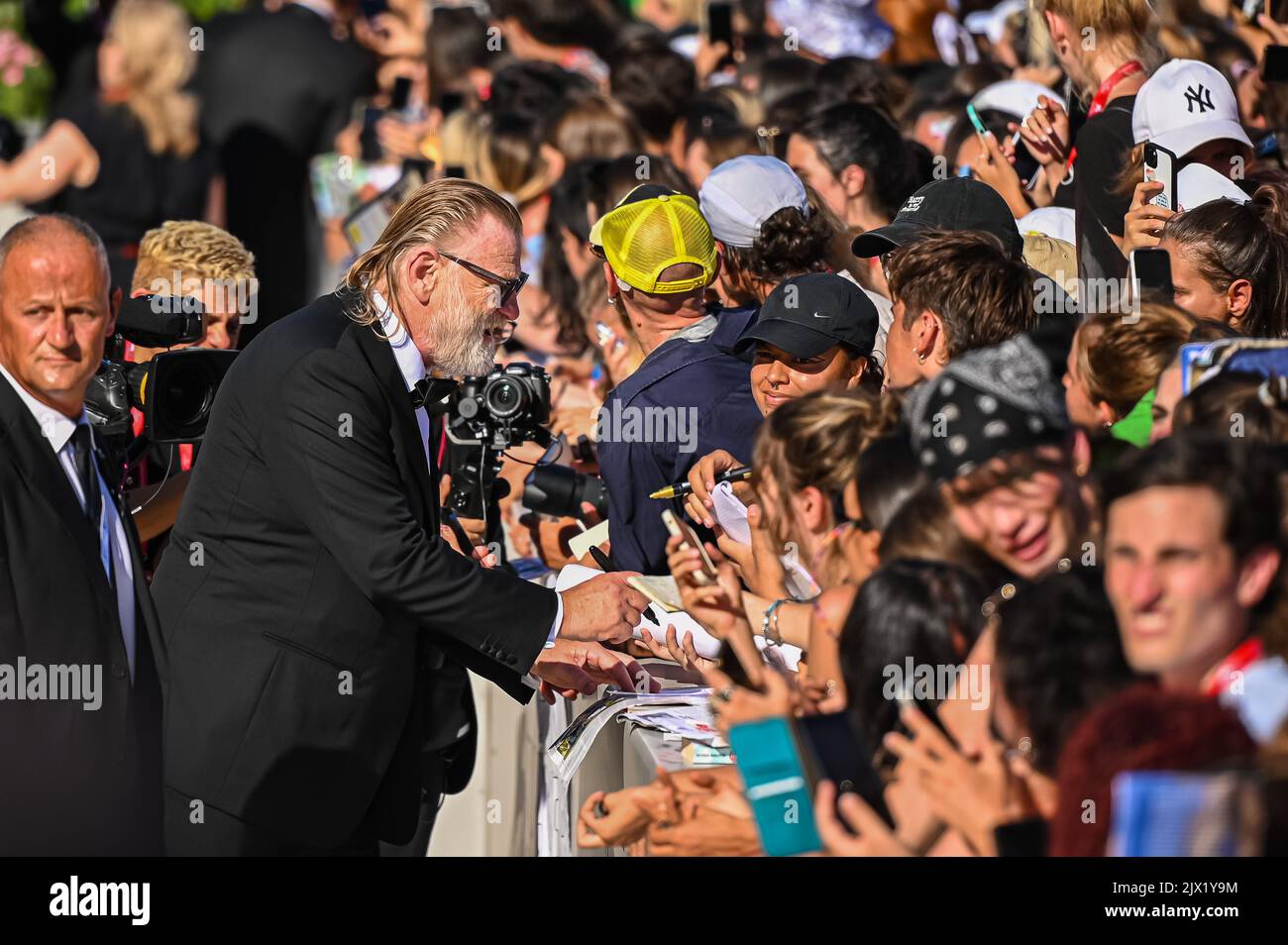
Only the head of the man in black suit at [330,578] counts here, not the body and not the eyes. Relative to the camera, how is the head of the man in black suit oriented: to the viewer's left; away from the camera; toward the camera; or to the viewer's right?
to the viewer's right

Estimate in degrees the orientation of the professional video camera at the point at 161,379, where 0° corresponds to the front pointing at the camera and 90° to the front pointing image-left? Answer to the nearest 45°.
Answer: approximately 315°

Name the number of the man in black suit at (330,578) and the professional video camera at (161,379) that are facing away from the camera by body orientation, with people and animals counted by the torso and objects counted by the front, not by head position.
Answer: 0

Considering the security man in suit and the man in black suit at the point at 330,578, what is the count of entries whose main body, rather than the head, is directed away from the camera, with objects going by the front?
0

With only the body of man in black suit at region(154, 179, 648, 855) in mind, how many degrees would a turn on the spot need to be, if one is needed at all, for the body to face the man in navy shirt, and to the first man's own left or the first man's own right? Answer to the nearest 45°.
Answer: approximately 45° to the first man's own left

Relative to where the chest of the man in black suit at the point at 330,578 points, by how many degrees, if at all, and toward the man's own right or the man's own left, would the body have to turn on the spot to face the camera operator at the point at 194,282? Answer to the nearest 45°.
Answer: approximately 90° to the man's own left

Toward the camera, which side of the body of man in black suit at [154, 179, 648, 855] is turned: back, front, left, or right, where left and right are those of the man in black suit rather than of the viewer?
right

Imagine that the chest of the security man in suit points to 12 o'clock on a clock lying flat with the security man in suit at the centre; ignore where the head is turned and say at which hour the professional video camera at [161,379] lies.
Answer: The professional video camera is roughly at 8 o'clock from the security man in suit.

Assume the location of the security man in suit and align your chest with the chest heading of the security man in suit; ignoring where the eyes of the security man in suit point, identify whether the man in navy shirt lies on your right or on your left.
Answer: on your left

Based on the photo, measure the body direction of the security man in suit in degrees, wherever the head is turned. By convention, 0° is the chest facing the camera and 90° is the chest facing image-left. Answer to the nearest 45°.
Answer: approximately 315°

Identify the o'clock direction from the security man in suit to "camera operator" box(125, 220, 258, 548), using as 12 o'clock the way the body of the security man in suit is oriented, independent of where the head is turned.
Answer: The camera operator is roughly at 8 o'clock from the security man in suit.

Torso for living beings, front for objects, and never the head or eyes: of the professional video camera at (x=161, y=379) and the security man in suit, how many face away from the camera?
0
